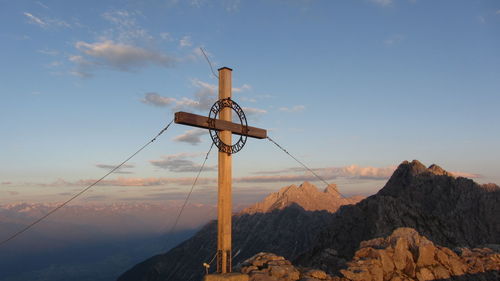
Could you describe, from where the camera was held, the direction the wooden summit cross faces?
facing the viewer and to the right of the viewer
